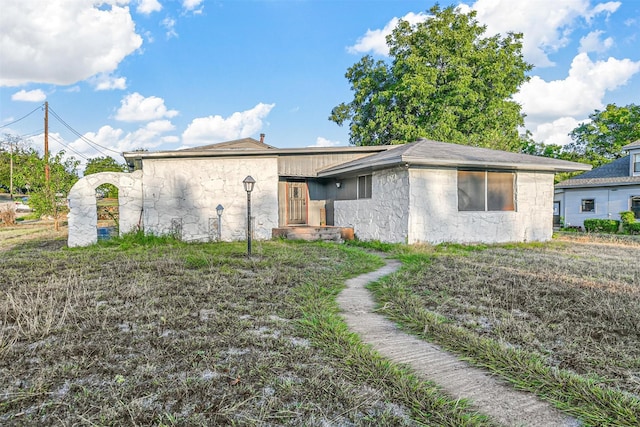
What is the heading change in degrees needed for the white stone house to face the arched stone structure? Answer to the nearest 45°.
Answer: approximately 90° to its right

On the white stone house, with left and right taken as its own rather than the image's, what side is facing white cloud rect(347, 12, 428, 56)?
back

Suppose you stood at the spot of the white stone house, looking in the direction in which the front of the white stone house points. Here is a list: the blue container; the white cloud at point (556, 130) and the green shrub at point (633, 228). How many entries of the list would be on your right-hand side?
1

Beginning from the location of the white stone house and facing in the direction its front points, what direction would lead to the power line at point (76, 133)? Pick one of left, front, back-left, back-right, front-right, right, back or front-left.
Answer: back-right

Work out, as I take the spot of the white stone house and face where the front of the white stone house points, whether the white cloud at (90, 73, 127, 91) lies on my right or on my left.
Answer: on my right

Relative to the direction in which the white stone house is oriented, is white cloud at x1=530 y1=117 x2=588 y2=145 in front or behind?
behind

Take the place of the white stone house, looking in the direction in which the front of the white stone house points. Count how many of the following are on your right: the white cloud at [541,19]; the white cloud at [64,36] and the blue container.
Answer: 2

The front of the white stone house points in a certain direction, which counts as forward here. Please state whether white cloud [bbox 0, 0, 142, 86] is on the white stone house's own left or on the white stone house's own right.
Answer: on the white stone house's own right

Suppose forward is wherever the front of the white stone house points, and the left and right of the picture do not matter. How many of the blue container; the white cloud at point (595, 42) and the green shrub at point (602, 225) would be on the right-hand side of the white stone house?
1
